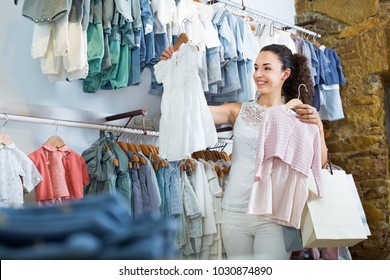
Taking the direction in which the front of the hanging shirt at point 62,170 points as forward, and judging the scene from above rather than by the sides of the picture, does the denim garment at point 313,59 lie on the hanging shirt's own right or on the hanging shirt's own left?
on the hanging shirt's own left

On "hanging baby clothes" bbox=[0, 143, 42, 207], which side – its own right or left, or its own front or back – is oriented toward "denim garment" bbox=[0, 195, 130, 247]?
front

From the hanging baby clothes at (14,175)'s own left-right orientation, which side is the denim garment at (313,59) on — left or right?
on its left

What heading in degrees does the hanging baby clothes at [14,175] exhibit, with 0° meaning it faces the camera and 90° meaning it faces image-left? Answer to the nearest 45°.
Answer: approximately 0°

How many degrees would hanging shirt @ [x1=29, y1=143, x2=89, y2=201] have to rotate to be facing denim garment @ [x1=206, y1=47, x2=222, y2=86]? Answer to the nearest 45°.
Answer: approximately 90° to its left

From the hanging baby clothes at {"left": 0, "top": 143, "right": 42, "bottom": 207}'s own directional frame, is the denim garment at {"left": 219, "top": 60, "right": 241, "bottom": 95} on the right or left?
on its left

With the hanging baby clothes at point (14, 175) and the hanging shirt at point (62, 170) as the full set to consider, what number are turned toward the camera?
2

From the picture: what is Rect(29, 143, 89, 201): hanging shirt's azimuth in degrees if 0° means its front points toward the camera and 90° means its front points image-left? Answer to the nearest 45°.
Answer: approximately 0°
